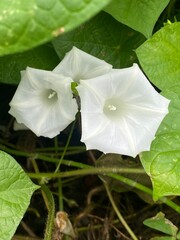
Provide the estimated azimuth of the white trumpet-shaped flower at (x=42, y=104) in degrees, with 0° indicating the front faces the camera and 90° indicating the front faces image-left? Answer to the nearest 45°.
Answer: approximately 0°

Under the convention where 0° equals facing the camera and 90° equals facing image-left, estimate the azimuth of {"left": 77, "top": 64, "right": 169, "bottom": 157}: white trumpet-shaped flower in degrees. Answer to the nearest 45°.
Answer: approximately 0°

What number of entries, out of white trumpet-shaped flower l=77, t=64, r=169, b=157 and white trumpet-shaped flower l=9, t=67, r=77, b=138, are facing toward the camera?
2
